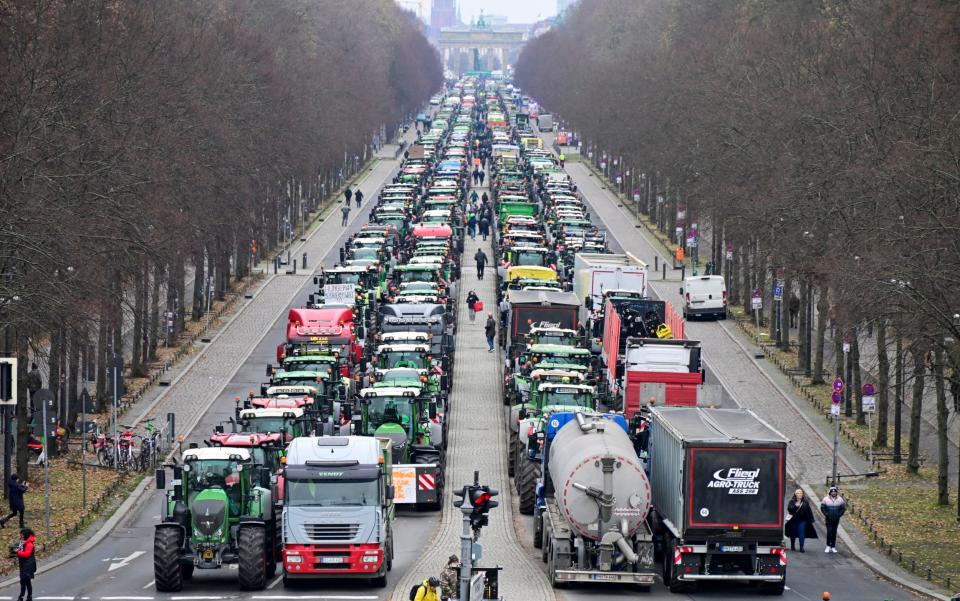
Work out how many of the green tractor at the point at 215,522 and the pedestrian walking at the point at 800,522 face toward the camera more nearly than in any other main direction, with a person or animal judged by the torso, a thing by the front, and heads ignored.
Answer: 2

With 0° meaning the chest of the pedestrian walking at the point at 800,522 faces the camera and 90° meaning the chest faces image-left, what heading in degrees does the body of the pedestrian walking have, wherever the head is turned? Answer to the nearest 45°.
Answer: approximately 0°

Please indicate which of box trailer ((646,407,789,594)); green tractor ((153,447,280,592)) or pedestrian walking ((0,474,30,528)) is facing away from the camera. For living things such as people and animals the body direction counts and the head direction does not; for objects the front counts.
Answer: the box trailer

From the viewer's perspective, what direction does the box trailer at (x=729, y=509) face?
away from the camera

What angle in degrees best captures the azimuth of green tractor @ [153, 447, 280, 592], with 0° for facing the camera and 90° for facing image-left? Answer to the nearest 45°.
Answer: approximately 0°

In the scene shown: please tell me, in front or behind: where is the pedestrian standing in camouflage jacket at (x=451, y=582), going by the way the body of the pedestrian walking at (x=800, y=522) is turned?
in front

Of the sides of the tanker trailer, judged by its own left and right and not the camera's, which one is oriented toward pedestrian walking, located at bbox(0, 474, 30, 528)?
left

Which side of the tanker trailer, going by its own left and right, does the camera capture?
back
